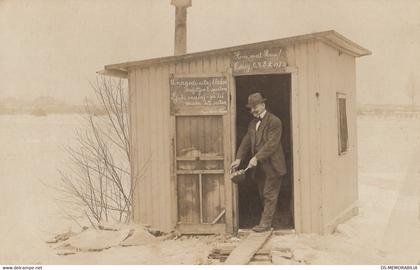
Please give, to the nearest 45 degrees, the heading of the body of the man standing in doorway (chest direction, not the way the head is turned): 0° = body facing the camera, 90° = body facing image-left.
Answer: approximately 45°

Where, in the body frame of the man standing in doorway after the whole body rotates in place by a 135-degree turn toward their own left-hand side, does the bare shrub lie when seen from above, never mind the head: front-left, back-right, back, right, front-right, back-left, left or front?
back-left

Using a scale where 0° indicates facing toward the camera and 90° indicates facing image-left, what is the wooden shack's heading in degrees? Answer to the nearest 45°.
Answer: approximately 0°
